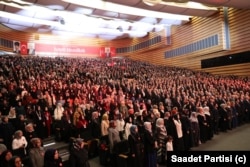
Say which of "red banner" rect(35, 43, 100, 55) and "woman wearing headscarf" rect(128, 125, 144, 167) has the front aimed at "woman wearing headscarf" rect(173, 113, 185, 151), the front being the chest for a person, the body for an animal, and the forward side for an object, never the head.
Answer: the red banner

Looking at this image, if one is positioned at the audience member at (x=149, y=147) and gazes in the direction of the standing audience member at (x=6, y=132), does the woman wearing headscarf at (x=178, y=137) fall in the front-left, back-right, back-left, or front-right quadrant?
back-right
